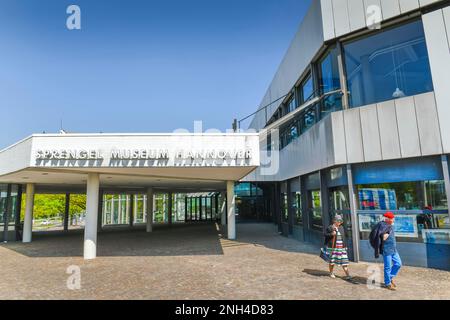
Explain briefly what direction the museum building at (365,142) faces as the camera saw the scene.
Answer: facing the viewer

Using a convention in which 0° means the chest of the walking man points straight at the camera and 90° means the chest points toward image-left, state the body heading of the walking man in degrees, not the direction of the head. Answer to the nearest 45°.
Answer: approximately 315°

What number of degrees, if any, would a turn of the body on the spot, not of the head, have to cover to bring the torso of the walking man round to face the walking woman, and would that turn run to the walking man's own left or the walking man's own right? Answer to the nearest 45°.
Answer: approximately 180°

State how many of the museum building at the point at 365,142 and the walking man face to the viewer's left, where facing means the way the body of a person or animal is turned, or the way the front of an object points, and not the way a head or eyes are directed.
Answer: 0
